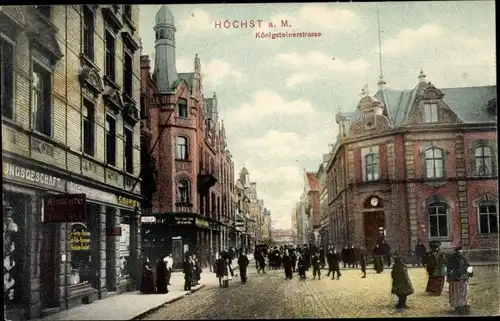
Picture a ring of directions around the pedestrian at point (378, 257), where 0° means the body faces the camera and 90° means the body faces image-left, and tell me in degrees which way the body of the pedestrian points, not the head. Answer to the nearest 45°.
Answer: approximately 0°

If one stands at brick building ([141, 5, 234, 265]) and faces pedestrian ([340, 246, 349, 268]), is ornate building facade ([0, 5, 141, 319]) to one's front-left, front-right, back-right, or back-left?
back-right

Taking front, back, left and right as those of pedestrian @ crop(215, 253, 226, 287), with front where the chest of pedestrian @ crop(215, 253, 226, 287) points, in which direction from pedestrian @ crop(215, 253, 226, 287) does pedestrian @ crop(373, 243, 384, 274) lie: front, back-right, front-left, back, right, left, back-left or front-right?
left

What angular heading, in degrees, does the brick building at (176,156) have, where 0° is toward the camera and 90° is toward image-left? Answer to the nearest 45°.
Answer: approximately 315°

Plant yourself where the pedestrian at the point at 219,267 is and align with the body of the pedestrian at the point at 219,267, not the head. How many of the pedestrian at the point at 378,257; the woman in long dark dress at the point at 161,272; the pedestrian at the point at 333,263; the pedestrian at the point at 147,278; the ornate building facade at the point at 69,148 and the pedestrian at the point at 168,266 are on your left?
2

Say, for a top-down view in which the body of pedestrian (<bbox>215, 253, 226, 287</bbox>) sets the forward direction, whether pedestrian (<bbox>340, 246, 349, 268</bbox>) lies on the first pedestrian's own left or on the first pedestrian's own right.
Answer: on the first pedestrian's own left

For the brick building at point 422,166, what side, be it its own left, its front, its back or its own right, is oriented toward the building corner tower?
front
